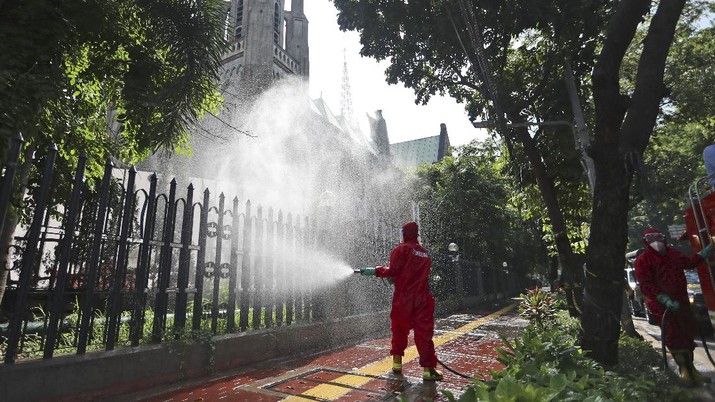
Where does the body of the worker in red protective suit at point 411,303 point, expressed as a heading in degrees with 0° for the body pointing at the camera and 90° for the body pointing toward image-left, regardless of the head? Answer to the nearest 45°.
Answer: approximately 135°

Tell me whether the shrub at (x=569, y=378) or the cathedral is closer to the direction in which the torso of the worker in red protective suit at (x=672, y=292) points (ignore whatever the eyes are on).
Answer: the shrub

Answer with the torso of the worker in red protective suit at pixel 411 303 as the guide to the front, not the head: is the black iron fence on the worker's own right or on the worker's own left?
on the worker's own left

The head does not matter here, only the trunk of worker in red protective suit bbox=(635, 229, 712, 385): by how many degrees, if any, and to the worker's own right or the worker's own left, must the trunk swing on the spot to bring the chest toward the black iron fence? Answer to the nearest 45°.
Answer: approximately 90° to the worker's own right

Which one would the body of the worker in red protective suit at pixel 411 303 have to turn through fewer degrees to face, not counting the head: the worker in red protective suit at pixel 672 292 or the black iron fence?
the black iron fence

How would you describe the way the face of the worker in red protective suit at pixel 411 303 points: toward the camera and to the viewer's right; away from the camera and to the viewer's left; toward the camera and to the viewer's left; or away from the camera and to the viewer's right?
away from the camera and to the viewer's left

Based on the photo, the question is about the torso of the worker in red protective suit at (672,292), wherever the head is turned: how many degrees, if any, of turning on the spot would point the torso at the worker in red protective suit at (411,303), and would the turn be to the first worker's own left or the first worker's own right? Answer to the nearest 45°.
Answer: approximately 90° to the first worker's own right

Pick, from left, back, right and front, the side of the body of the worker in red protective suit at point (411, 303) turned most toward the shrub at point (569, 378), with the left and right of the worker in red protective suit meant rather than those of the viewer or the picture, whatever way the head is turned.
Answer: back

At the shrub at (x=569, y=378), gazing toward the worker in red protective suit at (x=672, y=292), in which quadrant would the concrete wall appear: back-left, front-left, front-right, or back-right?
back-left
